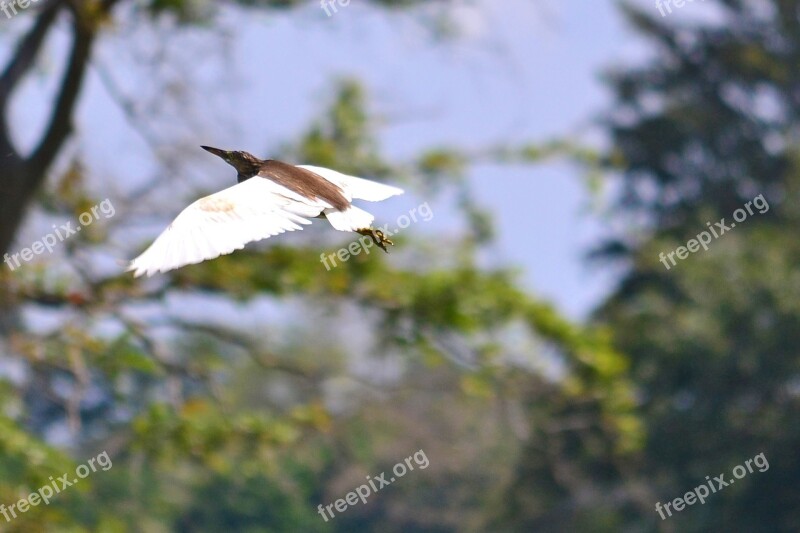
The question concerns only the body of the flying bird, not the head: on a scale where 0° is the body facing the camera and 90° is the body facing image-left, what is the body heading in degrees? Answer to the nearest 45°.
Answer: approximately 135°
